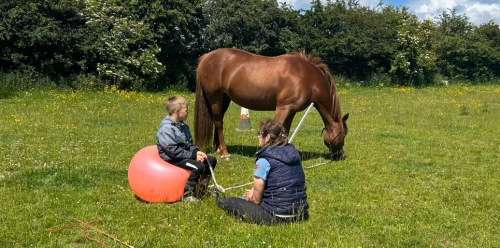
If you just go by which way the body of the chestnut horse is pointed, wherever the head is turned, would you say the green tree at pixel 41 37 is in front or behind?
behind

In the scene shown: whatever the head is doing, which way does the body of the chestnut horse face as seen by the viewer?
to the viewer's right

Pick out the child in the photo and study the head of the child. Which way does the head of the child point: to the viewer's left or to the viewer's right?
to the viewer's right

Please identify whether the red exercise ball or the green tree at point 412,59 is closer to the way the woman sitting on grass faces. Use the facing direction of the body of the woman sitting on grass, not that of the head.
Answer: the red exercise ball

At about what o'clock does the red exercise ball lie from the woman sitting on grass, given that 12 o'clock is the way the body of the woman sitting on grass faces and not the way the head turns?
The red exercise ball is roughly at 11 o'clock from the woman sitting on grass.

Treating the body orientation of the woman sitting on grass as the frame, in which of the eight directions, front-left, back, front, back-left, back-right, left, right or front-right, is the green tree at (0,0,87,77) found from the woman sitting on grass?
front

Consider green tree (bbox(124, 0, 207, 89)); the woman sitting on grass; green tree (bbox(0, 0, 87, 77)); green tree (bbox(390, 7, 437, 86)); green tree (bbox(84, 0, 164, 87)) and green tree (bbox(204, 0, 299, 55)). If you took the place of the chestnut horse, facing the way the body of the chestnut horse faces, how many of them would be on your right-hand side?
1

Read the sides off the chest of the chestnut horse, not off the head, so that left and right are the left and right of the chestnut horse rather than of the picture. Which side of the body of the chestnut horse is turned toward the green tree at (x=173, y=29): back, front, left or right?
left

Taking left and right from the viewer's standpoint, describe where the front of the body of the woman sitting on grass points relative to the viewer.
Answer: facing away from the viewer and to the left of the viewer

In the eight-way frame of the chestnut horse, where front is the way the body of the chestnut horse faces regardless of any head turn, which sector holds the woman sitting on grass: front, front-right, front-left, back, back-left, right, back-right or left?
right

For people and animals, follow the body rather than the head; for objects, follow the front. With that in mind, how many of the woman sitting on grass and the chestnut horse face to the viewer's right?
1

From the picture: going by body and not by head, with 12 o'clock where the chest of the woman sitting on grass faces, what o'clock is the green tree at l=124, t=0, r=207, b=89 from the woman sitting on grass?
The green tree is roughly at 1 o'clock from the woman sitting on grass.

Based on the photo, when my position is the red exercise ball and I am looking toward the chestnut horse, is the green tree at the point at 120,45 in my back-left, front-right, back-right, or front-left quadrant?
front-left

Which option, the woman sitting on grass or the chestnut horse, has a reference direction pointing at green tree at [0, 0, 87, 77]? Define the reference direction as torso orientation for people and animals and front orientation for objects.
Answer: the woman sitting on grass

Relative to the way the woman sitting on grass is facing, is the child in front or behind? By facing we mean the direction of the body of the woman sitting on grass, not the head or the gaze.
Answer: in front

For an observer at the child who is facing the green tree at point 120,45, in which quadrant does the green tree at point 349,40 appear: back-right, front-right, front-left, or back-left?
front-right

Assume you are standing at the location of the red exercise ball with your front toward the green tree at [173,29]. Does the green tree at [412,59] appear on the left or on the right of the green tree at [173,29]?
right
